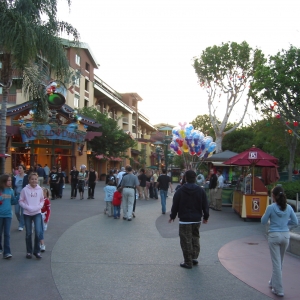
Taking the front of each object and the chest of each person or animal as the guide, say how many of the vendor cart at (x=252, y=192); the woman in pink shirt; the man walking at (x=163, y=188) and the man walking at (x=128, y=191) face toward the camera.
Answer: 2

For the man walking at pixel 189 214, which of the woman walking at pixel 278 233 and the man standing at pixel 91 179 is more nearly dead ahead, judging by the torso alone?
the man standing

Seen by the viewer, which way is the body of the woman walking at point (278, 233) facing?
away from the camera

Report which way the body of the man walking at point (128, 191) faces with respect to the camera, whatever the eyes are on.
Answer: away from the camera

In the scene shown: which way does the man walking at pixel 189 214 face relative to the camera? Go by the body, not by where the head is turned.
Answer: away from the camera

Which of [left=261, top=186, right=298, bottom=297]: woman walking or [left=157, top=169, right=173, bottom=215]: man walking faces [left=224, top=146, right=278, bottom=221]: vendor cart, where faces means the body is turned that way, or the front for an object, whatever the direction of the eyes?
the woman walking

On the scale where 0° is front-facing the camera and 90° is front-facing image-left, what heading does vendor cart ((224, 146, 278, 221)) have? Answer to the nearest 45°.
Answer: approximately 0°
